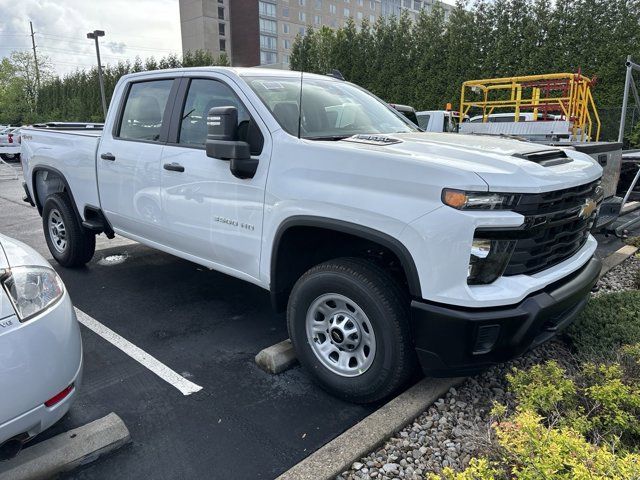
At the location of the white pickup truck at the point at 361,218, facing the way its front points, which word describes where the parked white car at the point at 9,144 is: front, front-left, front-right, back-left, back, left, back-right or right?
back

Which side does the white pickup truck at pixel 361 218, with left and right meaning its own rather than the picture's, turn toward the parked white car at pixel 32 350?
right

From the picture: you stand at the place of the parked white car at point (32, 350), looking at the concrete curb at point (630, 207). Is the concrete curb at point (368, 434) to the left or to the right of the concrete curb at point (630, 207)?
right

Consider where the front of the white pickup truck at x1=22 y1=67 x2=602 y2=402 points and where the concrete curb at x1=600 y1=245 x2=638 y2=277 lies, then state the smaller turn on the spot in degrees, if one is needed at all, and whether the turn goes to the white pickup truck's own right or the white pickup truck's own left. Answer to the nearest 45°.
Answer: approximately 90° to the white pickup truck's own left

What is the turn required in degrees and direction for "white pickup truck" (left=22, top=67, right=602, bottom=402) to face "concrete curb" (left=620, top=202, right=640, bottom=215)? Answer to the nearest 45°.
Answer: approximately 90° to its left

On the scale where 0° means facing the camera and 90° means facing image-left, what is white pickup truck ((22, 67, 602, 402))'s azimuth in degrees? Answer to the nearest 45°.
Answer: approximately 315°

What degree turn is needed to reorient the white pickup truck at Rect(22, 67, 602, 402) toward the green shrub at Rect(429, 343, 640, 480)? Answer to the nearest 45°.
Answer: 0° — it already faces it
